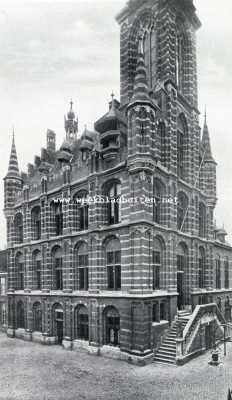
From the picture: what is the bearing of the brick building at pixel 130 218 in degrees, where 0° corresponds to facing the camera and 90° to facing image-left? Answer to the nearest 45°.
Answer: approximately 315°

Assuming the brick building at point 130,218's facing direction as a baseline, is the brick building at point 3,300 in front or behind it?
behind
